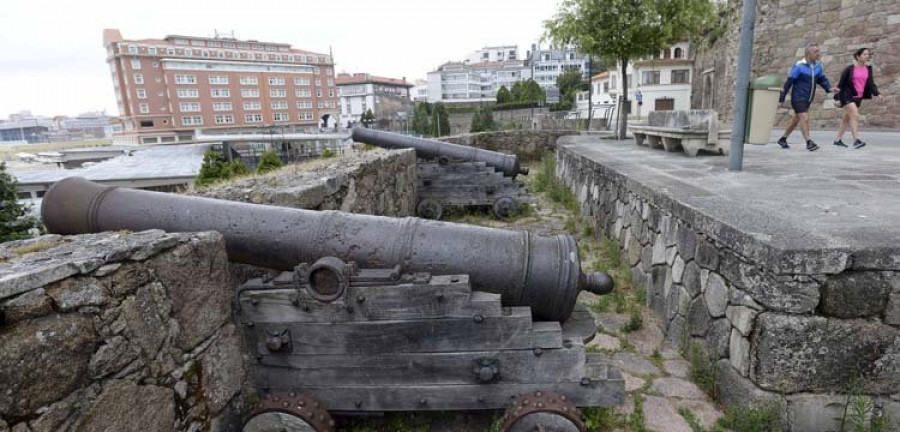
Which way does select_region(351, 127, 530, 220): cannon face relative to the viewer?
to the viewer's left

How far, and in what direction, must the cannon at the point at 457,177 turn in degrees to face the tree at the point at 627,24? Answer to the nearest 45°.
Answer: approximately 135° to its right

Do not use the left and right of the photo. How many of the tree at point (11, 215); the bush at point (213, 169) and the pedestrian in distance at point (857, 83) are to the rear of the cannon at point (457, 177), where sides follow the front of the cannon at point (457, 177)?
1

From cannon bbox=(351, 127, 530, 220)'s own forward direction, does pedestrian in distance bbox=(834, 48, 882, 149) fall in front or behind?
behind

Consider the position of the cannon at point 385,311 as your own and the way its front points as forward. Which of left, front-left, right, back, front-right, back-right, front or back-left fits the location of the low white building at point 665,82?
back-right

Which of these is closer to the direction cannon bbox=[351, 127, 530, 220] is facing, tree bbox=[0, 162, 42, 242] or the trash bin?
the tree

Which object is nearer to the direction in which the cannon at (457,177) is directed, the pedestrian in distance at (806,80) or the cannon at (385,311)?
the cannon

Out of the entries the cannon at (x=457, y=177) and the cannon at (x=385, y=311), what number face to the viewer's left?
2

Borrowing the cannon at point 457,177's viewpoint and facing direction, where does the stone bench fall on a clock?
The stone bench is roughly at 7 o'clock from the cannon.

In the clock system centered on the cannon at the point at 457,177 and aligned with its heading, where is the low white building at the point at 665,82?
The low white building is roughly at 4 o'clock from the cannon.

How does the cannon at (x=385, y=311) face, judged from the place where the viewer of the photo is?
facing to the left of the viewer
